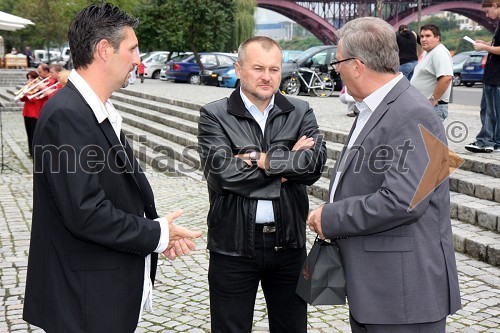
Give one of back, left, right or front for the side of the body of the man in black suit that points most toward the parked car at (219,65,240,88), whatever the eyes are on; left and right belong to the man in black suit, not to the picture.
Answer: left

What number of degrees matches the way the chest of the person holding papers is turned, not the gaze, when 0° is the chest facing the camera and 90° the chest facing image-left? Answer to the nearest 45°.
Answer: approximately 90°

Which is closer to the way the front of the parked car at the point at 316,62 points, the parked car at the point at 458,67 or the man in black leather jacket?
the man in black leather jacket

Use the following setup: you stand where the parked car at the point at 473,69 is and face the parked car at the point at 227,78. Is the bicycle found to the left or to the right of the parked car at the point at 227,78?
left

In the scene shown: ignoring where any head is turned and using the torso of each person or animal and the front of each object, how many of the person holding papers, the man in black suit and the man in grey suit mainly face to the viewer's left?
2

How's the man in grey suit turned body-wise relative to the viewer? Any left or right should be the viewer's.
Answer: facing to the left of the viewer

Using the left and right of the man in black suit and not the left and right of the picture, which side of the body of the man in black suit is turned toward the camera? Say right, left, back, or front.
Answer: right

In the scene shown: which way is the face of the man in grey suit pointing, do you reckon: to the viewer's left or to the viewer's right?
to the viewer's left

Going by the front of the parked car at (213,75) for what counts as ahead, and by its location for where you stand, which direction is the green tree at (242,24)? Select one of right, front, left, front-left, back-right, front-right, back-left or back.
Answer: back-right

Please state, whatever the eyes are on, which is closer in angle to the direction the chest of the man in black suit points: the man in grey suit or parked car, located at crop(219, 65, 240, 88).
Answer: the man in grey suit

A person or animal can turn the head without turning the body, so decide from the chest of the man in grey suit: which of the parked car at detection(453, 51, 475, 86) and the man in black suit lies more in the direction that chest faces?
the man in black suit

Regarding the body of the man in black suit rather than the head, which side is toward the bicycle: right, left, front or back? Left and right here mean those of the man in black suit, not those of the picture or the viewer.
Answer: left
